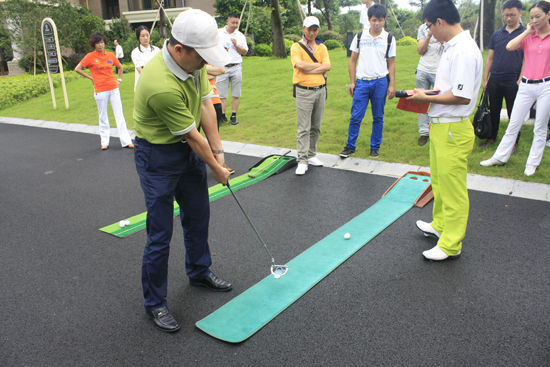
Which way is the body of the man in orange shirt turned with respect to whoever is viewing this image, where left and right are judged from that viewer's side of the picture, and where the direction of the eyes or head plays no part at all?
facing the viewer

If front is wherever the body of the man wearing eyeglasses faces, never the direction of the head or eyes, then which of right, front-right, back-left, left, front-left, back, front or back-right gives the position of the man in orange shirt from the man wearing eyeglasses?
front-right

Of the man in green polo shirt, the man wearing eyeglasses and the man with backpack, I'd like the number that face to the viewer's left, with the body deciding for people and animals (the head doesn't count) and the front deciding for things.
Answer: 1

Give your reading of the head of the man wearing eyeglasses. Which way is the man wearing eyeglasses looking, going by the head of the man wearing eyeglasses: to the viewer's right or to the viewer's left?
to the viewer's left

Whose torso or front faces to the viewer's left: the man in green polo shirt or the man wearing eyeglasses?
the man wearing eyeglasses

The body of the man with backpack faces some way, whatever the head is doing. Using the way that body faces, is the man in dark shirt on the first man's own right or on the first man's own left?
on the first man's own left

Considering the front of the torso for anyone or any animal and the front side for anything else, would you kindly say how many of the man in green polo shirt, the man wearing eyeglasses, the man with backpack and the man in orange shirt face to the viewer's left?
1

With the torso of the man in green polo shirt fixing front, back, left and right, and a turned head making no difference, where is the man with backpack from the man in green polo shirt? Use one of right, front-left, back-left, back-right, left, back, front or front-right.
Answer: left

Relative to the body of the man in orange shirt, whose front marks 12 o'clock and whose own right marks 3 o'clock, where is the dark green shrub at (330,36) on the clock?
The dark green shrub is roughly at 6 o'clock from the man in orange shirt.

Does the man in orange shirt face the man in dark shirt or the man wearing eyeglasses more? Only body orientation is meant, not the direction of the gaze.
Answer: the man wearing eyeglasses

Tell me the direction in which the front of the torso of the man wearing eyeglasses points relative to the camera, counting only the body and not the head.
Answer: to the viewer's left

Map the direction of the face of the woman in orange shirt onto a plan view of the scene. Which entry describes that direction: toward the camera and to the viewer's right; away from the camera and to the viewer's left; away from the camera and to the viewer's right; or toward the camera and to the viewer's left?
toward the camera and to the viewer's right

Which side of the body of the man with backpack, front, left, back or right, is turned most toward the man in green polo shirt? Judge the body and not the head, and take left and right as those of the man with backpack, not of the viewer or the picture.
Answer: front

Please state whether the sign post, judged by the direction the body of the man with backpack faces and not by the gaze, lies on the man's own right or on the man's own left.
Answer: on the man's own right

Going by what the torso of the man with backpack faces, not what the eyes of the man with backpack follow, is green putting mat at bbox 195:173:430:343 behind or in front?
in front

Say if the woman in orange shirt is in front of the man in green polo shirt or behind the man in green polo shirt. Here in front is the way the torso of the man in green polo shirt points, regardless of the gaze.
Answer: behind

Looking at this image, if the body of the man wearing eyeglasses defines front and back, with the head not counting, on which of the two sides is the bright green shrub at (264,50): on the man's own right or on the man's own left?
on the man's own right
